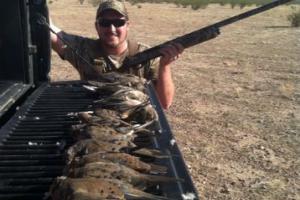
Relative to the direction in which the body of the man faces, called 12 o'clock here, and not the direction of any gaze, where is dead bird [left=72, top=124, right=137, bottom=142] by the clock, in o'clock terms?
The dead bird is roughly at 12 o'clock from the man.

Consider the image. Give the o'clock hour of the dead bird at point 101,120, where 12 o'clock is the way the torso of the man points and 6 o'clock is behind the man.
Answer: The dead bird is roughly at 12 o'clock from the man.

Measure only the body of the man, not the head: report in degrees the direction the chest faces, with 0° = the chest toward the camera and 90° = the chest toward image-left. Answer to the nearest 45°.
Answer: approximately 0°

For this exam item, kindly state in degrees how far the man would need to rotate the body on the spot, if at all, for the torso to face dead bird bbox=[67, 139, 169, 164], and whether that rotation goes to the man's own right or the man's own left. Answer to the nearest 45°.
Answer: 0° — they already face it

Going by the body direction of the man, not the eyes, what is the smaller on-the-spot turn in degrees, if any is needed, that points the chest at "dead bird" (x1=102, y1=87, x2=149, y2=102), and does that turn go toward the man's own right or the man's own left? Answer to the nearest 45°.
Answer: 0° — they already face it

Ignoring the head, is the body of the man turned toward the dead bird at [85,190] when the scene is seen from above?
yes

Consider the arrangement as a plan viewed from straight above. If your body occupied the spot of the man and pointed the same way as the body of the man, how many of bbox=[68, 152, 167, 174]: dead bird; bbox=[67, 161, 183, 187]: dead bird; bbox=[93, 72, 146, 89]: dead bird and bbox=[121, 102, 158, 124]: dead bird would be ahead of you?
4

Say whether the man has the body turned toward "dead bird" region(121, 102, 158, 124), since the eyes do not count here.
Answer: yes
